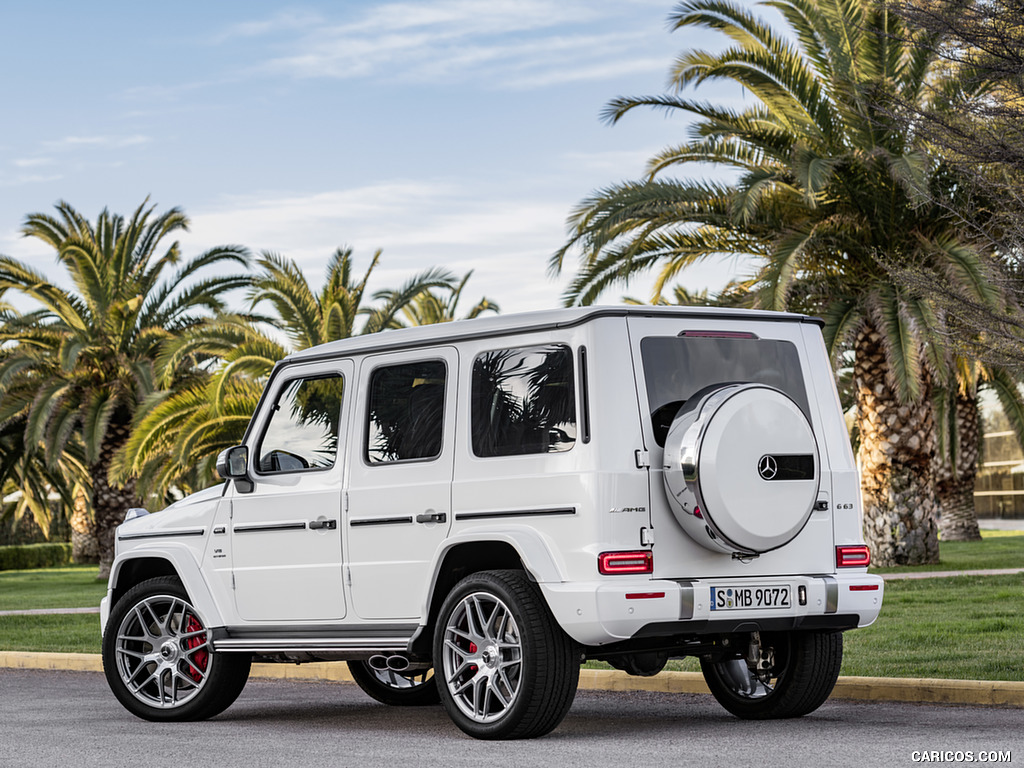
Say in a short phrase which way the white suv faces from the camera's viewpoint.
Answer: facing away from the viewer and to the left of the viewer

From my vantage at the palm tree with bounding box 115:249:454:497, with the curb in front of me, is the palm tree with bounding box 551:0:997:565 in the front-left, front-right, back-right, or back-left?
front-left

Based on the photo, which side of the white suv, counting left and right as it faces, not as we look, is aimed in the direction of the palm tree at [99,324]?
front

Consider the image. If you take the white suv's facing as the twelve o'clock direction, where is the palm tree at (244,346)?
The palm tree is roughly at 1 o'clock from the white suv.

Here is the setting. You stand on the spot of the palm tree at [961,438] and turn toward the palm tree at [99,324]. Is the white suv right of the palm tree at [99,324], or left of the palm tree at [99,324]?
left

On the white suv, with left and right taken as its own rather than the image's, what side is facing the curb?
right

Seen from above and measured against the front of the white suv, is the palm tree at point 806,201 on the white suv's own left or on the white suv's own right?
on the white suv's own right
